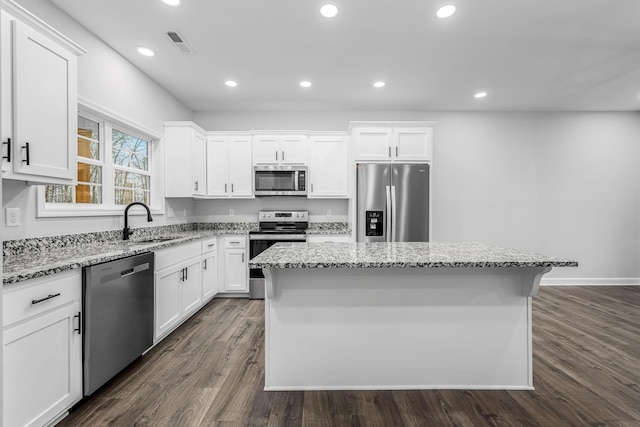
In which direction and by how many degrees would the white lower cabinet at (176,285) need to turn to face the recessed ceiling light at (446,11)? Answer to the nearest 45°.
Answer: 0° — it already faces it

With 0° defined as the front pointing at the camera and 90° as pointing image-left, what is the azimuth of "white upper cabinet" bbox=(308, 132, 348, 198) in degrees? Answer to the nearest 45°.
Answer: approximately 0°

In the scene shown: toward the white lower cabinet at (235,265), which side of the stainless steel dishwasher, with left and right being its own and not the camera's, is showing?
left

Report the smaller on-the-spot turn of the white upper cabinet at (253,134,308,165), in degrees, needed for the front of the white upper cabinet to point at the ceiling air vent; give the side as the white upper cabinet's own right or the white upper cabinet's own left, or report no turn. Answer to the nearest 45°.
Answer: approximately 45° to the white upper cabinet's own right

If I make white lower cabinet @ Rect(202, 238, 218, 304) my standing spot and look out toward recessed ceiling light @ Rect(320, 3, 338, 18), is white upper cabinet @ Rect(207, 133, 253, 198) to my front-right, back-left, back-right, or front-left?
back-left

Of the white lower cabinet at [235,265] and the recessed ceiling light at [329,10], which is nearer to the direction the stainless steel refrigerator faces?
the recessed ceiling light

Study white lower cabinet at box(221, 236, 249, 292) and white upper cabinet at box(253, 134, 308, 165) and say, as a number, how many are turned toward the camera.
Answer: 2

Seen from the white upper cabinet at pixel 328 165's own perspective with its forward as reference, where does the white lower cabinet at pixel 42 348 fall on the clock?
The white lower cabinet is roughly at 1 o'clock from the white upper cabinet.

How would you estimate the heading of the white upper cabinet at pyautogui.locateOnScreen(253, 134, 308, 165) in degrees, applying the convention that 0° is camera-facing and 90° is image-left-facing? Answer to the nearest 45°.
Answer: approximately 0°

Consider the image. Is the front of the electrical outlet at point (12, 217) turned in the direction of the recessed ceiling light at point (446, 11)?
yes

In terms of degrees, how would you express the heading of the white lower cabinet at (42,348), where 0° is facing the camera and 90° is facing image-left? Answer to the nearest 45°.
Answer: approximately 315°

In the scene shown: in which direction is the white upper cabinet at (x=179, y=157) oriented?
to the viewer's right
